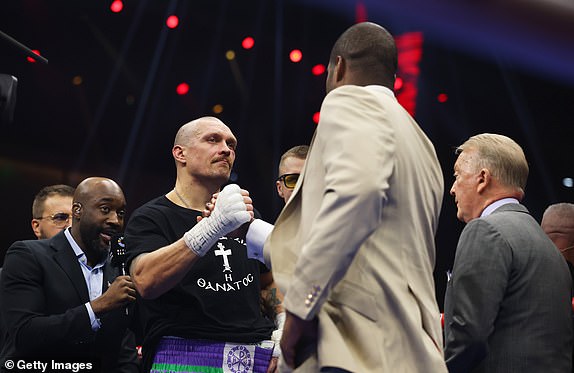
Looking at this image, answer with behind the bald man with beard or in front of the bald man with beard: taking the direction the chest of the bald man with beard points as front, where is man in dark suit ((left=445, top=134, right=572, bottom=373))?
in front

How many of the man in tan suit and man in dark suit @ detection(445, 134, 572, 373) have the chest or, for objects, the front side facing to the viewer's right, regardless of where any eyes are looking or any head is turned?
0

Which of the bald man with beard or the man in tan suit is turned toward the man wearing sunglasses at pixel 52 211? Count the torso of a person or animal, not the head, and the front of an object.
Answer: the man in tan suit

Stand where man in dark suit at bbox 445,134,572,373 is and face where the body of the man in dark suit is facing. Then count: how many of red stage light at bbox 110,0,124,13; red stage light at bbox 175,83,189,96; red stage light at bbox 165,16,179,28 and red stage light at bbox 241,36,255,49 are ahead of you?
4

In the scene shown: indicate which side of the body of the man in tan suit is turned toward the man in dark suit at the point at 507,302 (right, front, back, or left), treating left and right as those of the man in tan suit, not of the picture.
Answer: right

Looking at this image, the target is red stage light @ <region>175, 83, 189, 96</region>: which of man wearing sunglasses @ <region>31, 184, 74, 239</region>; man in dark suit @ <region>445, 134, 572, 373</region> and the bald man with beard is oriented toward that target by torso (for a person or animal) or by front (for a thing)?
the man in dark suit

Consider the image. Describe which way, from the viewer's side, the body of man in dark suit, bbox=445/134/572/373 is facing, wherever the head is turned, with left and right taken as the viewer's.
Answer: facing away from the viewer and to the left of the viewer

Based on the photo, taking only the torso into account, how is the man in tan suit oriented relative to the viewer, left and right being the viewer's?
facing away from the viewer and to the left of the viewer

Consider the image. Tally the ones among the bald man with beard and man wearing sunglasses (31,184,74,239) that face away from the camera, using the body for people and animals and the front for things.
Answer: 0

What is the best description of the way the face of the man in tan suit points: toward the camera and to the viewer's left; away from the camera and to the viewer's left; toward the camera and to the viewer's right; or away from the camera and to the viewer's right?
away from the camera and to the viewer's left

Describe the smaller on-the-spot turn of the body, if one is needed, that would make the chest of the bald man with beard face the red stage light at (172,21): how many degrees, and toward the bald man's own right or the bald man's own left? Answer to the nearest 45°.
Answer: approximately 135° to the bald man's own left

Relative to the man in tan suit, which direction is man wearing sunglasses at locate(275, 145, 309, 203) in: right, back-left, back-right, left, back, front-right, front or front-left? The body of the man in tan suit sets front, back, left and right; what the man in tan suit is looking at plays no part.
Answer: front-right

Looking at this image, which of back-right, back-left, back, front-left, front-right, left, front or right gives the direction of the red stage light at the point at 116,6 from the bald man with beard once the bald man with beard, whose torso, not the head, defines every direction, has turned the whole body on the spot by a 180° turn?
front-right
